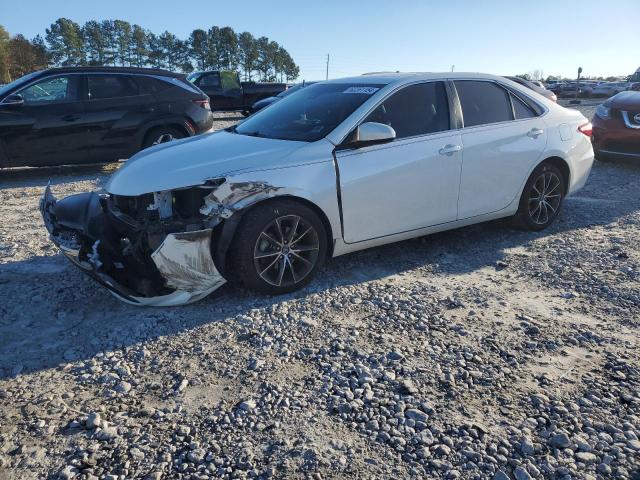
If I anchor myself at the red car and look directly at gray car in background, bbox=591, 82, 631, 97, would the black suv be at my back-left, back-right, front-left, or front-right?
back-left

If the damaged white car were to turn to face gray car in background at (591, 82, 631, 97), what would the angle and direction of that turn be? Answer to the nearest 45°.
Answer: approximately 180°

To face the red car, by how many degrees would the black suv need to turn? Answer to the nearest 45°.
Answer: approximately 180°

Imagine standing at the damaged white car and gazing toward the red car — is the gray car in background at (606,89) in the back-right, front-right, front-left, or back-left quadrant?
front-left

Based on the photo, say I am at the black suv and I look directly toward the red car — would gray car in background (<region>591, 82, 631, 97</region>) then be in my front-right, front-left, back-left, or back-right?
front-left

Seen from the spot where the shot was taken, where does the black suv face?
facing to the left of the viewer

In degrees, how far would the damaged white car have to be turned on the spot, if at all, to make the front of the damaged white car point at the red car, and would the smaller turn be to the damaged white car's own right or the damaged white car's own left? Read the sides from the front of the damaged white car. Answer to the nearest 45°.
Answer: approximately 180°

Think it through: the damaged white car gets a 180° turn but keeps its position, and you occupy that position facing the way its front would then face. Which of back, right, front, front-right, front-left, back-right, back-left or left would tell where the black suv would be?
left

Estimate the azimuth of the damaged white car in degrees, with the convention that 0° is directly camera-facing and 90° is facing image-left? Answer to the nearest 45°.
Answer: approximately 45°
